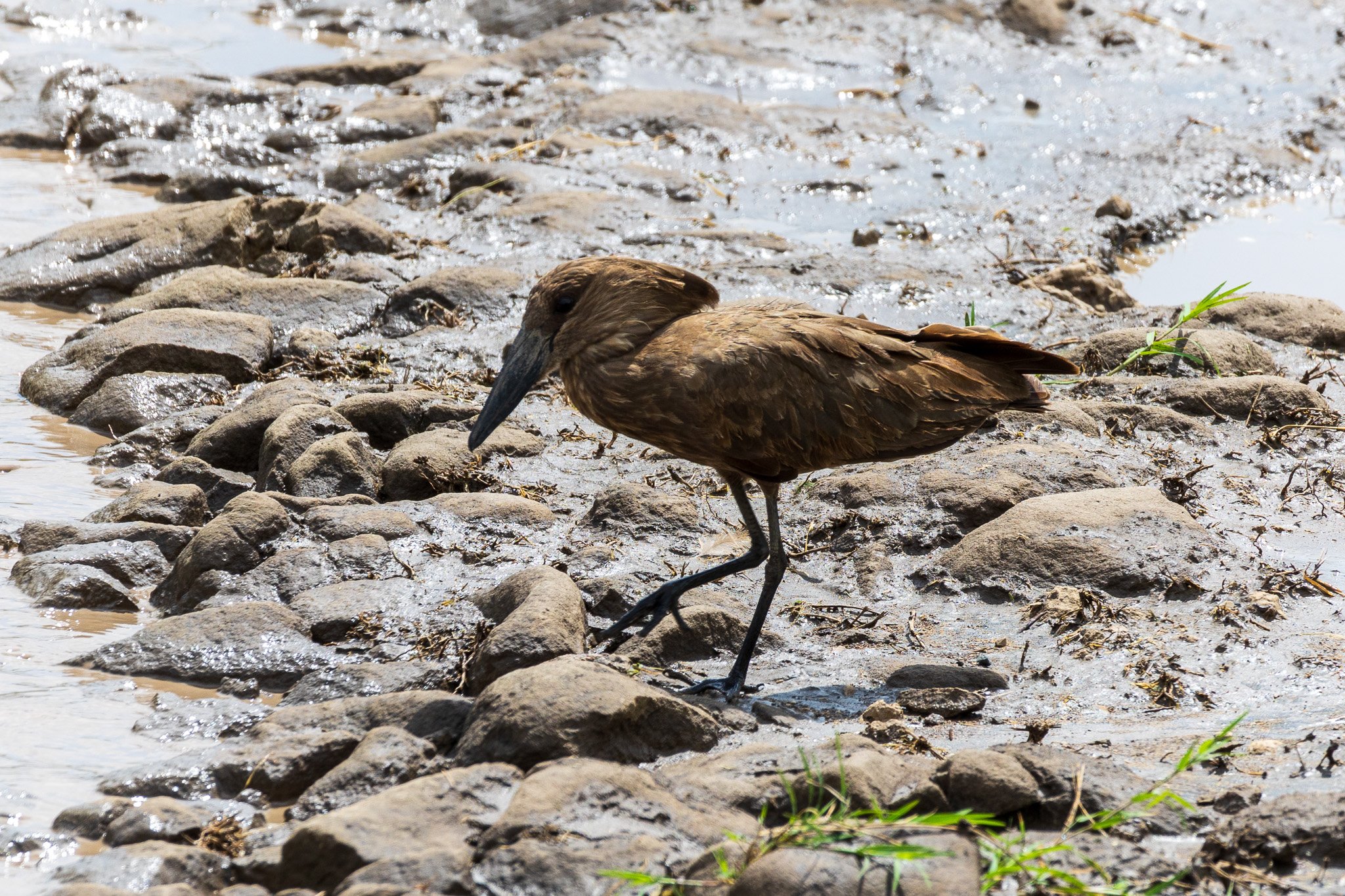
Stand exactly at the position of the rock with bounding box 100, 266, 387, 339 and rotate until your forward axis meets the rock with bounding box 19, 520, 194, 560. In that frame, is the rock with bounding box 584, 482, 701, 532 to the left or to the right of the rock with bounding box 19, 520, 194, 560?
left

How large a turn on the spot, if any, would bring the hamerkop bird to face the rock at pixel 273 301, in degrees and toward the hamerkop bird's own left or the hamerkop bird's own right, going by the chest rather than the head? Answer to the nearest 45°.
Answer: approximately 45° to the hamerkop bird's own right

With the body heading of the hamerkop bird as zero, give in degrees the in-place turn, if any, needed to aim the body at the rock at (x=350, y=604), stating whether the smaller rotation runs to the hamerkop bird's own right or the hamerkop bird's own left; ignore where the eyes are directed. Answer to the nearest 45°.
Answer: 0° — it already faces it

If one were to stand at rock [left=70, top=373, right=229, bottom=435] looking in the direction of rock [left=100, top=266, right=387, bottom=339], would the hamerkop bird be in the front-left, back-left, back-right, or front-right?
back-right

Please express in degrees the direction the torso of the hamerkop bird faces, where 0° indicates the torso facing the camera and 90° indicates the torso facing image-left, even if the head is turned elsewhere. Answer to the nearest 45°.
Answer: approximately 90°

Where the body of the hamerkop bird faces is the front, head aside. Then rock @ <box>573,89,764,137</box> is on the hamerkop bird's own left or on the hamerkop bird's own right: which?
on the hamerkop bird's own right

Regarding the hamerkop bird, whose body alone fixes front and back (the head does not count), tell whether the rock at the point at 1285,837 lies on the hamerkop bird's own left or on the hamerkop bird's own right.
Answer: on the hamerkop bird's own left

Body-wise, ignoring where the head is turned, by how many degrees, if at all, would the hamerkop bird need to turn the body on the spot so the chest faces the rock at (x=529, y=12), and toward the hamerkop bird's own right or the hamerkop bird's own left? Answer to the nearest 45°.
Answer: approximately 90° to the hamerkop bird's own right
